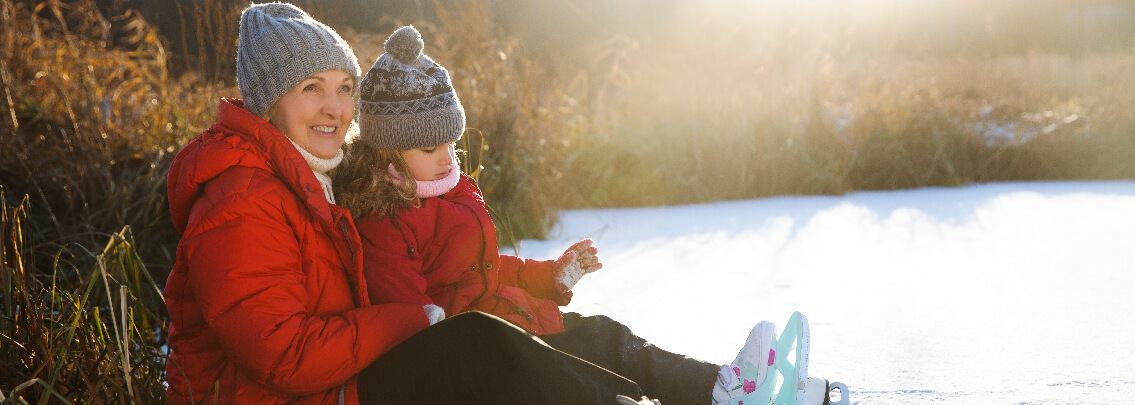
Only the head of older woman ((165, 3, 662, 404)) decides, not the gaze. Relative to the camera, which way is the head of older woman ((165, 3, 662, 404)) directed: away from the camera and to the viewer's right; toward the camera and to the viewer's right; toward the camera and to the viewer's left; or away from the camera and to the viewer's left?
toward the camera and to the viewer's right

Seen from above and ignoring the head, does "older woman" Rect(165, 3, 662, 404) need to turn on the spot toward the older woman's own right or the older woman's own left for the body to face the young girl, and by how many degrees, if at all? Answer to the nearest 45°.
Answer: approximately 45° to the older woman's own left

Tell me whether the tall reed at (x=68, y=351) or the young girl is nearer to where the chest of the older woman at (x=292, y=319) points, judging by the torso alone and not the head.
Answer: the young girl

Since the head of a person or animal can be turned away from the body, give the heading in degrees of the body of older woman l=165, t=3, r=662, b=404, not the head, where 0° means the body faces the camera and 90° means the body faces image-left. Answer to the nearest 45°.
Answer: approximately 270°
